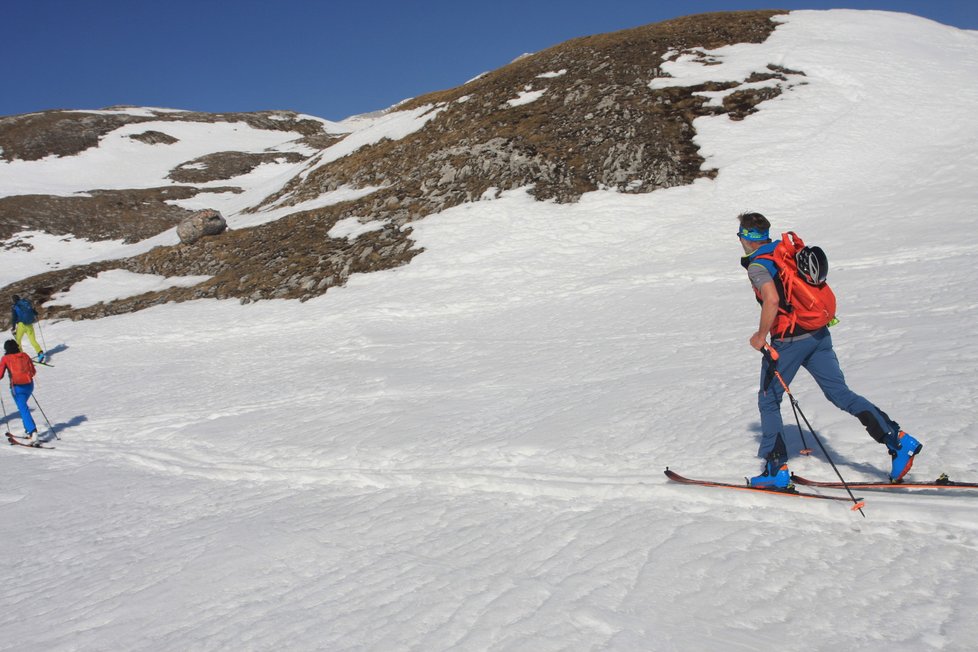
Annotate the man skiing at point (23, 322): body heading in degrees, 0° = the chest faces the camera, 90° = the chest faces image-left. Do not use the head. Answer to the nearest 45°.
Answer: approximately 135°

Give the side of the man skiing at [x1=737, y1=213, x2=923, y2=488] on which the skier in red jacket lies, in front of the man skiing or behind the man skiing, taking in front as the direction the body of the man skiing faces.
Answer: in front

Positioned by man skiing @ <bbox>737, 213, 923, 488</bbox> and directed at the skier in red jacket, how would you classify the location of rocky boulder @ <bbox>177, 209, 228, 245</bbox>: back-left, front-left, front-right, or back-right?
front-right

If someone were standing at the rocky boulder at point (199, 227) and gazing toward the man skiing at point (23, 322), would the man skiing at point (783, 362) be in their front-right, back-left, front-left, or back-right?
front-left

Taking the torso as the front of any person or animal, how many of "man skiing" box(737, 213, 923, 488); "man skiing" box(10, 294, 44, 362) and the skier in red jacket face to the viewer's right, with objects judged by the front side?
0

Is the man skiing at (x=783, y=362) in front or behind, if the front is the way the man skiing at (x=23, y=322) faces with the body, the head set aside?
behind

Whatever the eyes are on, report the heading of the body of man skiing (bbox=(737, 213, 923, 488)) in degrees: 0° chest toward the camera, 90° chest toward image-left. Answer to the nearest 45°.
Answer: approximately 90°

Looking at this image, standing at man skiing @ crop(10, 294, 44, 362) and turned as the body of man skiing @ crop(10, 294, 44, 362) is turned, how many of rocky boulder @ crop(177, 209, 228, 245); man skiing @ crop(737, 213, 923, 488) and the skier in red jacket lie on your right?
1

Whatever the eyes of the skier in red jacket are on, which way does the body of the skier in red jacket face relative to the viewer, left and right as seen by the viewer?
facing away from the viewer and to the left of the viewer
